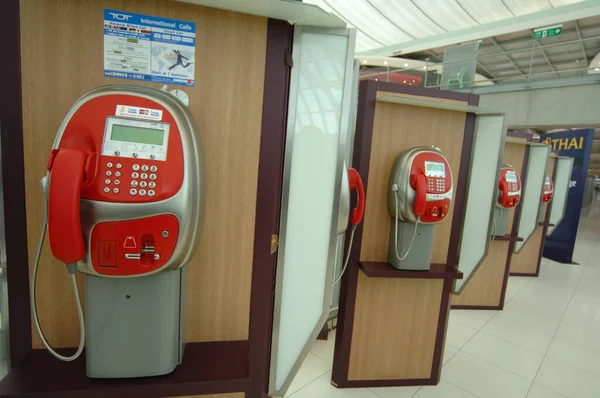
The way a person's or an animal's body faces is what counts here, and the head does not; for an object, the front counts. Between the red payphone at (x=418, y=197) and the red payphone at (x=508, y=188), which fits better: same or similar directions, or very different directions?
same or similar directions

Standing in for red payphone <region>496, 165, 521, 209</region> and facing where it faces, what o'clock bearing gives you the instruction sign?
The instruction sign is roughly at 2 o'clock from the red payphone.

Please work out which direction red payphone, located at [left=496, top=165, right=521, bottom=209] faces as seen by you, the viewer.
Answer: facing the viewer and to the right of the viewer

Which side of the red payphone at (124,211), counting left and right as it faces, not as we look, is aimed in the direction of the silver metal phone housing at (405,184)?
left

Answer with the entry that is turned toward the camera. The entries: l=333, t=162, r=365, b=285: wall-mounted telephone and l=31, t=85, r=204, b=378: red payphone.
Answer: the red payphone

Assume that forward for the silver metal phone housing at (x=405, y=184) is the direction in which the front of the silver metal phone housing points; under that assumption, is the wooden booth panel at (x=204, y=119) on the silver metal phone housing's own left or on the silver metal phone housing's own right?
on the silver metal phone housing's own right

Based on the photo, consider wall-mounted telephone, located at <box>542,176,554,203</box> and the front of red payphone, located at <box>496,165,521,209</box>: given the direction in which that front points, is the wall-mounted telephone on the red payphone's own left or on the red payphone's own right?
on the red payphone's own left

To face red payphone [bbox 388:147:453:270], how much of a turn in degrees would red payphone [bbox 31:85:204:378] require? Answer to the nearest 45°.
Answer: approximately 90° to its left

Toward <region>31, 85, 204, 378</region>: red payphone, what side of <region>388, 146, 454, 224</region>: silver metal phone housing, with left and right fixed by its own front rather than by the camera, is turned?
right

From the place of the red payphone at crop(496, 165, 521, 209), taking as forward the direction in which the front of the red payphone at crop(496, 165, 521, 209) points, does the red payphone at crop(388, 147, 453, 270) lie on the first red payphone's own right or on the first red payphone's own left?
on the first red payphone's own right

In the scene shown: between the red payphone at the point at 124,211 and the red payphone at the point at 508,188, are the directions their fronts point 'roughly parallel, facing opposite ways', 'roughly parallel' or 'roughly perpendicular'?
roughly parallel

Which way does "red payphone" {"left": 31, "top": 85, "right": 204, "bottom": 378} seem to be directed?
toward the camera

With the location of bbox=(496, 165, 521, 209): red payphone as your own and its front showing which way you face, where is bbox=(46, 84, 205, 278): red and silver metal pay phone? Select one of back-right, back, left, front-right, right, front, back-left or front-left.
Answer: front-right

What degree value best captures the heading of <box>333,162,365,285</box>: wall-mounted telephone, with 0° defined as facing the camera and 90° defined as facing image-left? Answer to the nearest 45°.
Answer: approximately 270°

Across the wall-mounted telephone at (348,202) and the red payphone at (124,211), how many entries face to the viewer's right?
1
